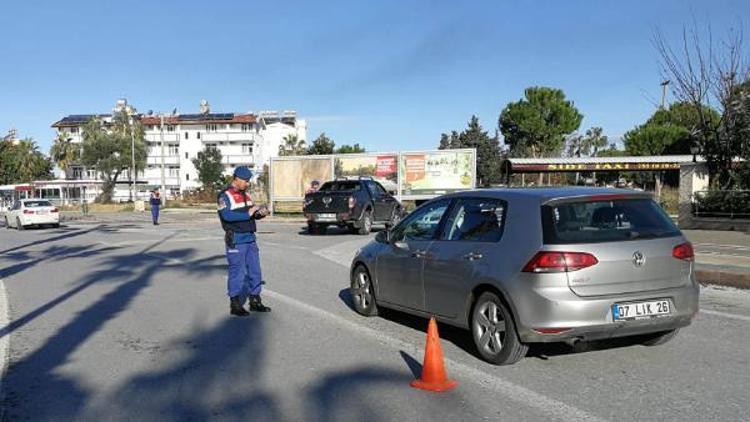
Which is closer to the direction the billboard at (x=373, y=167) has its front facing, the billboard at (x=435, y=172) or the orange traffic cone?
the orange traffic cone

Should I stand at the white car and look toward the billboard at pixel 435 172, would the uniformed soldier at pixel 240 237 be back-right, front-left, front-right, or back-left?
front-right

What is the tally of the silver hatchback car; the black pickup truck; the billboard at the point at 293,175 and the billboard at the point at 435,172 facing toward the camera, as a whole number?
2

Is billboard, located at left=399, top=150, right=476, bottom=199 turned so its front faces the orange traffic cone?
yes

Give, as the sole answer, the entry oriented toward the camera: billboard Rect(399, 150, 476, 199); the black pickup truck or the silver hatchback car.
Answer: the billboard

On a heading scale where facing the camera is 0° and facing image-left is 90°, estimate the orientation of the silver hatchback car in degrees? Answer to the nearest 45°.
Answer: approximately 135°

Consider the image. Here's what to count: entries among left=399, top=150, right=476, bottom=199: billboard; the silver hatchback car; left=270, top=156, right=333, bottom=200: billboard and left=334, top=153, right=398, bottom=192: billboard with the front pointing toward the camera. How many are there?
3

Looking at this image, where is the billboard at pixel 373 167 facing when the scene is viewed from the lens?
facing the viewer

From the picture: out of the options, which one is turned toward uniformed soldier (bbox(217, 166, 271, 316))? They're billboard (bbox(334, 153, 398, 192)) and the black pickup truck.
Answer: the billboard

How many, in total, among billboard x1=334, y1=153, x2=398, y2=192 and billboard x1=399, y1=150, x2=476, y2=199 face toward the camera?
2

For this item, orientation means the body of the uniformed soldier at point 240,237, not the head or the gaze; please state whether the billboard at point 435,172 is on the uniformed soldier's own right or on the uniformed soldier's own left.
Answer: on the uniformed soldier's own left

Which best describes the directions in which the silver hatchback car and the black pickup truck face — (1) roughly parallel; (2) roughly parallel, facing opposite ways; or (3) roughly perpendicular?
roughly perpendicular

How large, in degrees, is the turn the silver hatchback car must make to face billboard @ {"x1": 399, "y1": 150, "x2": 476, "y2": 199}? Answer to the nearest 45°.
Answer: approximately 45° to its right

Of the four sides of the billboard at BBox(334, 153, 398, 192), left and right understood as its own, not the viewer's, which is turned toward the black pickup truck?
front

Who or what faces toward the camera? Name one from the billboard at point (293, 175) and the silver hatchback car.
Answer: the billboard

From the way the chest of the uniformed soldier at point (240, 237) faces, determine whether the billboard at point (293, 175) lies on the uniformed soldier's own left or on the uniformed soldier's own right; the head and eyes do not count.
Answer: on the uniformed soldier's own left
